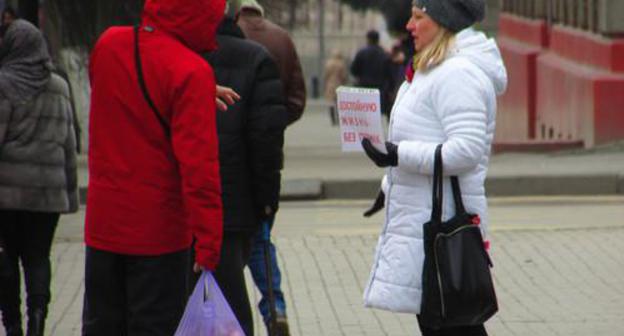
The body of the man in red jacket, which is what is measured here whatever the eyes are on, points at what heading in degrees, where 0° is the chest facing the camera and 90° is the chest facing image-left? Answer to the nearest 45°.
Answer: approximately 225°

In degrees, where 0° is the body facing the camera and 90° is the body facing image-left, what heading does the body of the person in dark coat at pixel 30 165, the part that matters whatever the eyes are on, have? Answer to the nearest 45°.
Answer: approximately 180°

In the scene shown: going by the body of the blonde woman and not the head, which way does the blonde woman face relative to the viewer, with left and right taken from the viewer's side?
facing to the left of the viewer

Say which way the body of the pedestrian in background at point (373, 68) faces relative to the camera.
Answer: away from the camera

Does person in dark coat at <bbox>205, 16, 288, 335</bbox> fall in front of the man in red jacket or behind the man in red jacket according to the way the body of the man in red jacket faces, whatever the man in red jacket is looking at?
in front

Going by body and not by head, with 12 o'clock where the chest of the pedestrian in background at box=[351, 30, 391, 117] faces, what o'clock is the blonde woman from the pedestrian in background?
The blonde woman is roughly at 6 o'clock from the pedestrian in background.

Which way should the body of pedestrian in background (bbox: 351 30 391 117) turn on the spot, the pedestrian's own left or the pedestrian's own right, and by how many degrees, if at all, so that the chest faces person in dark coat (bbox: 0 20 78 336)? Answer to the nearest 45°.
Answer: approximately 180°

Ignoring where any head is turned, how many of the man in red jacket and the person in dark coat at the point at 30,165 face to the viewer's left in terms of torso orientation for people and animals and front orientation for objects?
0

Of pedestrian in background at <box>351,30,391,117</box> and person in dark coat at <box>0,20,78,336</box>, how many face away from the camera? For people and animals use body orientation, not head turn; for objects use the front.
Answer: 2

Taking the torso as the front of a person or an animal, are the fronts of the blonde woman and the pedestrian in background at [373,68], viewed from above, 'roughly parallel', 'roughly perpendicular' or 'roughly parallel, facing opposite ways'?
roughly perpendicular

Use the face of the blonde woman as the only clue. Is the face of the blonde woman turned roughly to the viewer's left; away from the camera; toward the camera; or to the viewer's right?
to the viewer's left
